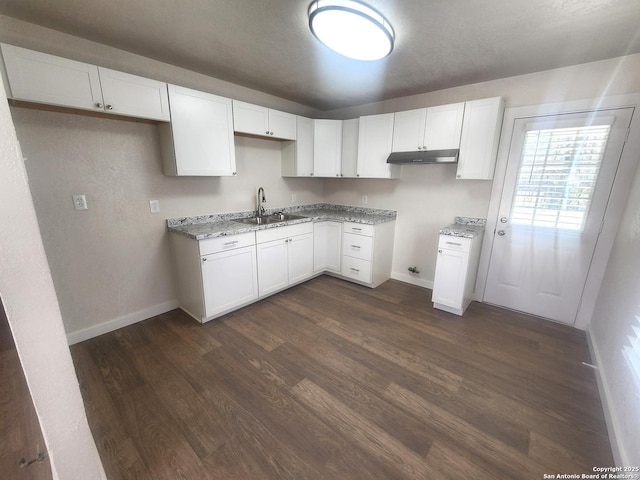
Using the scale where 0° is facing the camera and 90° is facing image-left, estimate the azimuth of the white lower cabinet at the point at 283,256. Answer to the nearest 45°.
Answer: approximately 315°

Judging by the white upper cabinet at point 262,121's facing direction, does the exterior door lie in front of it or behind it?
in front

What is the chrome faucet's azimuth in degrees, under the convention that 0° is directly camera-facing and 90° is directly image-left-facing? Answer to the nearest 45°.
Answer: approximately 315°
